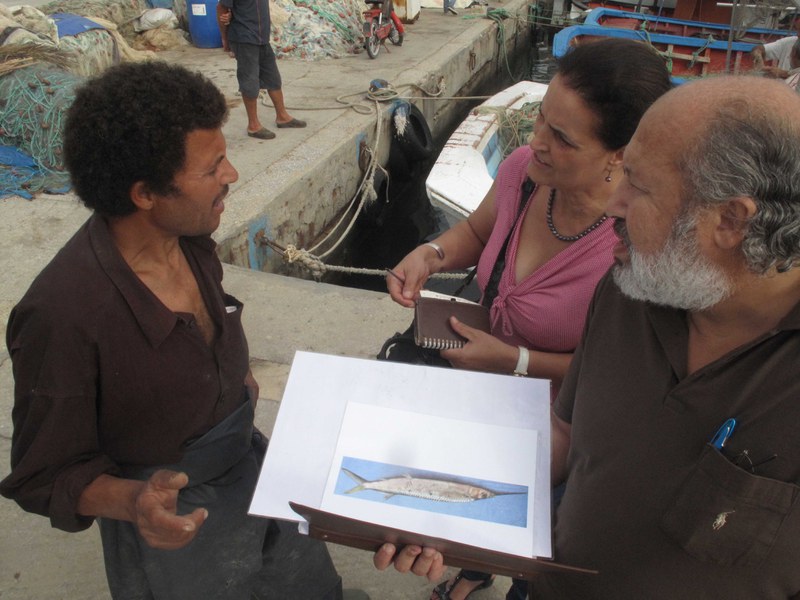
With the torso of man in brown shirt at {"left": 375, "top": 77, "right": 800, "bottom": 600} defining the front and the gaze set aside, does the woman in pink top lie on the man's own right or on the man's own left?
on the man's own right

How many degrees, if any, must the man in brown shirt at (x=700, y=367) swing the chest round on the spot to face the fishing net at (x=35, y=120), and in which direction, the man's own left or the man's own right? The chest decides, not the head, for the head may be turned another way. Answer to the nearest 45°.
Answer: approximately 90° to the man's own right

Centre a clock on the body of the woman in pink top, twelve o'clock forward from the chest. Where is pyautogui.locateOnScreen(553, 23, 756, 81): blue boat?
The blue boat is roughly at 5 o'clock from the woman in pink top.

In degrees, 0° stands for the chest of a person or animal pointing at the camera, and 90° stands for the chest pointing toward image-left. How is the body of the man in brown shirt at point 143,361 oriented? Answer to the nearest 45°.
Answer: approximately 315°

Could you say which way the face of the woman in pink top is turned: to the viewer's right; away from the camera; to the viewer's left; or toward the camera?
to the viewer's left

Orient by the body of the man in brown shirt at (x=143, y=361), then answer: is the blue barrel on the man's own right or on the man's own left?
on the man's own left

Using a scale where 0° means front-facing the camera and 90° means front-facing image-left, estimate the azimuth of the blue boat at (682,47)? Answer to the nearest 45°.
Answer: approximately 90°

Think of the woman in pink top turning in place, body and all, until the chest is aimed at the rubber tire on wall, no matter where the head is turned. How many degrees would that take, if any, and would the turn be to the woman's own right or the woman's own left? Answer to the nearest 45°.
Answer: approximately 135° to the woman's own right

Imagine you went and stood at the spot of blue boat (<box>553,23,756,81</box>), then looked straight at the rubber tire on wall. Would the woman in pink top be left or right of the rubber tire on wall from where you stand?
left

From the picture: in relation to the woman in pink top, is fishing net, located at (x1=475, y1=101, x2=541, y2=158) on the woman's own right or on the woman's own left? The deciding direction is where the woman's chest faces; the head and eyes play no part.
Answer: on the woman's own right

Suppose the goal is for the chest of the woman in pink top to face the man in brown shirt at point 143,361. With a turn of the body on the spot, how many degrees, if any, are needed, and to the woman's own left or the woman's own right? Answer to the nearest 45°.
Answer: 0° — they already face them

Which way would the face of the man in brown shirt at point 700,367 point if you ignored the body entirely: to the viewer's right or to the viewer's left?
to the viewer's left
